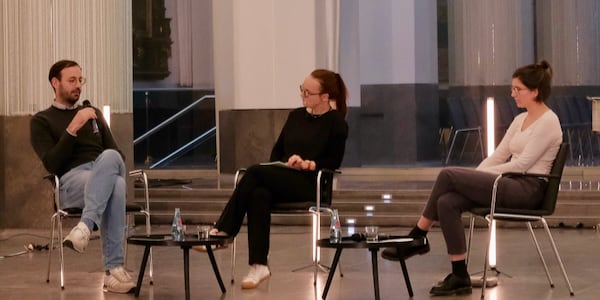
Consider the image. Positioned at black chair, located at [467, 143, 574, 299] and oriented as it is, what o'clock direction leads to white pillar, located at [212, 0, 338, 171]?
The white pillar is roughly at 2 o'clock from the black chair.

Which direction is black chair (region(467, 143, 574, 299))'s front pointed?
to the viewer's left

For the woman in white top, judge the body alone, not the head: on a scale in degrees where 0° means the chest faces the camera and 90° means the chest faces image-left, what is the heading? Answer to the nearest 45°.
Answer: approximately 90°

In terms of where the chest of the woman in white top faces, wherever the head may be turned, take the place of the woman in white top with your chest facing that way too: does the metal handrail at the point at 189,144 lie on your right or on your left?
on your right

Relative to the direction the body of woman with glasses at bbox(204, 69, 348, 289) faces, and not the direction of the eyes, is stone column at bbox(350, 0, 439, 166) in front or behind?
behind

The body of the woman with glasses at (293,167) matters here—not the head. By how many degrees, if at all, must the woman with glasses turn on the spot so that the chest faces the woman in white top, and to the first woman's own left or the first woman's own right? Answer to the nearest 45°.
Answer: approximately 90° to the first woman's own left

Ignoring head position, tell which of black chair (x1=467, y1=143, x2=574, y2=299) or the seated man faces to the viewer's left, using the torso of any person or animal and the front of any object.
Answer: the black chair

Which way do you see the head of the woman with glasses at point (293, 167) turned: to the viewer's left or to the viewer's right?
to the viewer's left

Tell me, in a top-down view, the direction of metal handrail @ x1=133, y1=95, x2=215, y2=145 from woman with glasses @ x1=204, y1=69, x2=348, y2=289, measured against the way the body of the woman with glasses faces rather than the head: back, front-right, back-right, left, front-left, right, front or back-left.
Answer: back-right

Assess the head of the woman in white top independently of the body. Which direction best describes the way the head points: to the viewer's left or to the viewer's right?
to the viewer's left

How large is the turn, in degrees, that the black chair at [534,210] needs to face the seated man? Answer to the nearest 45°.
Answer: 0° — it already faces them

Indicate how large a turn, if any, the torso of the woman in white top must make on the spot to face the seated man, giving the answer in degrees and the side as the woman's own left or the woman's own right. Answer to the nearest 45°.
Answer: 0° — they already face them

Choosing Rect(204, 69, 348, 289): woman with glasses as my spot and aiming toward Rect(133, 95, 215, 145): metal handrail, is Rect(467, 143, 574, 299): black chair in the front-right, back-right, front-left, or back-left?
back-right
